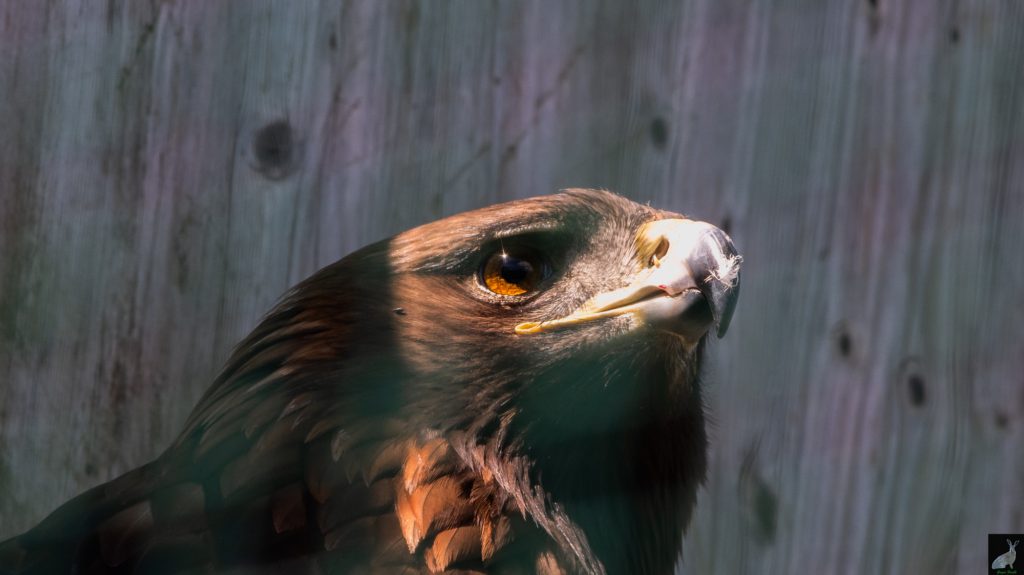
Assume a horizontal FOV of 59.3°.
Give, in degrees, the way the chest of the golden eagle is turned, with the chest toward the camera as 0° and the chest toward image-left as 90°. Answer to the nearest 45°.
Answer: approximately 270°
